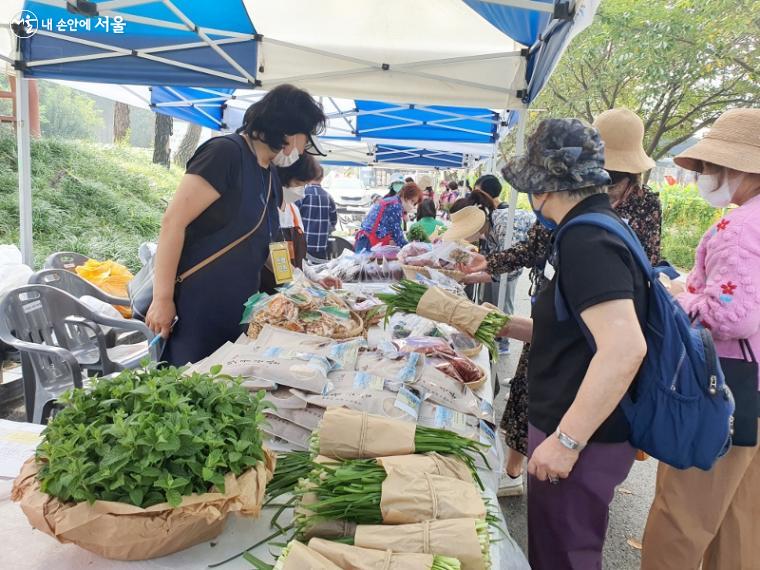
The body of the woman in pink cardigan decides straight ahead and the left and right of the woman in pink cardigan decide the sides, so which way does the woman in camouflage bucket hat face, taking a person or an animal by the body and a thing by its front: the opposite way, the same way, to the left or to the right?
the same way

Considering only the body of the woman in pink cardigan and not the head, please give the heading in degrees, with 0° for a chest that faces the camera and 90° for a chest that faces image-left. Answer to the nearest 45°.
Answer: approximately 90°

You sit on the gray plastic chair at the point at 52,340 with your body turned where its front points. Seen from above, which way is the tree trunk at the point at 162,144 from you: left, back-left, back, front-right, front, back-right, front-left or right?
back-left

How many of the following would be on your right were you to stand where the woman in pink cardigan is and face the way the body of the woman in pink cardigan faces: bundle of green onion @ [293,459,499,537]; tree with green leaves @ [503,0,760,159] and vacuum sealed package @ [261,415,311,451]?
1

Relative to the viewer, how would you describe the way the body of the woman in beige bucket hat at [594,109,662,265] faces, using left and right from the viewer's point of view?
facing to the left of the viewer

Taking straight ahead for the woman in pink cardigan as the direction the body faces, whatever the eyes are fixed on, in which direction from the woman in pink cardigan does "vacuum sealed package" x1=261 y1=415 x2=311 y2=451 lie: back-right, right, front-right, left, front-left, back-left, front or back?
front-left

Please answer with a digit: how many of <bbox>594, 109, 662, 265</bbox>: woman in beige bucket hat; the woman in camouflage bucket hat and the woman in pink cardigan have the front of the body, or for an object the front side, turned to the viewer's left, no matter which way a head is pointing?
3

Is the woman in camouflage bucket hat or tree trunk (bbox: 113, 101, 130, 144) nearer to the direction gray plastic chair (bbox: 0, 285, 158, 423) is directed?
the woman in camouflage bucket hat

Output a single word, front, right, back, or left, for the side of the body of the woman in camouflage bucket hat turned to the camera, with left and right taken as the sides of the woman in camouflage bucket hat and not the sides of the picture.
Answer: left

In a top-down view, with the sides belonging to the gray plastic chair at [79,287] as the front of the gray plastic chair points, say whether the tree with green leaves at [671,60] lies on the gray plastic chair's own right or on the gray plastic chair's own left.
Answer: on the gray plastic chair's own left

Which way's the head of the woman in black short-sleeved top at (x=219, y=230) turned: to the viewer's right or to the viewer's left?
to the viewer's right
